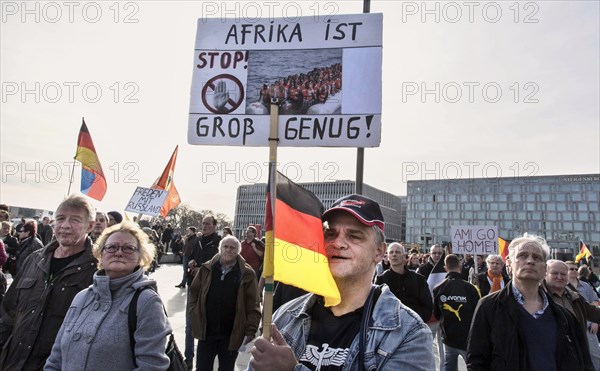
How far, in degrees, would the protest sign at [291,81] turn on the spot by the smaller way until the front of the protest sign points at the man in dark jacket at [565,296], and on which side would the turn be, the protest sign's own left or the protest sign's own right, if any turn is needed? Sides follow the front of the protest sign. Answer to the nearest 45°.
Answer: approximately 135° to the protest sign's own left

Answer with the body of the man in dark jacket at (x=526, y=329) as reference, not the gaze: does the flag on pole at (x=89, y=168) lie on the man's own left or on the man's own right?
on the man's own right

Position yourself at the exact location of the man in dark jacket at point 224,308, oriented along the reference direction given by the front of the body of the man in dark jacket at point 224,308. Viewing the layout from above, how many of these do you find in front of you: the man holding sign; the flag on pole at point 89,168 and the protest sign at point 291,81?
2

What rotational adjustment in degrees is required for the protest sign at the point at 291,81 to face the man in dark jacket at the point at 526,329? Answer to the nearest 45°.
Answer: approximately 90° to its left

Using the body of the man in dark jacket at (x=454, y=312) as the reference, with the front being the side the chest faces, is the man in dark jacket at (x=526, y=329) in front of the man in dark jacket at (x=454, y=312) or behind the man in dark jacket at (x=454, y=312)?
behind

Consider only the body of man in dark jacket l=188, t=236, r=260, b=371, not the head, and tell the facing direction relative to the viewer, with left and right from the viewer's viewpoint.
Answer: facing the viewer

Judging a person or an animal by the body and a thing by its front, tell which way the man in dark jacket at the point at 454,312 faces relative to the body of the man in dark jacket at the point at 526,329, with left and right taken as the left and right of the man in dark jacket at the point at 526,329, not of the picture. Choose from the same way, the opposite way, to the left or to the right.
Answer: the opposite way

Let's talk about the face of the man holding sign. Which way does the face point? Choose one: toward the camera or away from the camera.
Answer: toward the camera

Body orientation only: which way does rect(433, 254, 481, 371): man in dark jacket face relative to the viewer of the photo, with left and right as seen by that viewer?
facing away from the viewer

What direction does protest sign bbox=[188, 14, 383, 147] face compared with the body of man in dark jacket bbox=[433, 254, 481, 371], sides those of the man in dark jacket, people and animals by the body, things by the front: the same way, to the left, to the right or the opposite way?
the opposite way

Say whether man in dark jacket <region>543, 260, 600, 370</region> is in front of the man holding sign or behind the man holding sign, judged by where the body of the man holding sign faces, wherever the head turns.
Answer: behind

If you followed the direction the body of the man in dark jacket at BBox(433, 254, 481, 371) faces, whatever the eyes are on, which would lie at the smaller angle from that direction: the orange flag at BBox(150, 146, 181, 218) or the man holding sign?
the orange flag

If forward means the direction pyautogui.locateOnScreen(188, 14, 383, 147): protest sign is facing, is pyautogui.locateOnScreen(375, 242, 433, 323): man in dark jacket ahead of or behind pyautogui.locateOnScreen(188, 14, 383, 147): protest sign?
behind

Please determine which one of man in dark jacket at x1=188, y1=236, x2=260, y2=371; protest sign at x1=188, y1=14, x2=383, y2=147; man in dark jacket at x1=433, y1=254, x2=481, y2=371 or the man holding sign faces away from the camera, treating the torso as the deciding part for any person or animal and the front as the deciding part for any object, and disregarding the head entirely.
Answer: man in dark jacket at x1=433, y1=254, x2=481, y2=371

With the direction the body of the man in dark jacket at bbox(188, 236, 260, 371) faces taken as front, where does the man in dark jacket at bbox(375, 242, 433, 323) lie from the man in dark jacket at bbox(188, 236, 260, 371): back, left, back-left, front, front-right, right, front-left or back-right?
left

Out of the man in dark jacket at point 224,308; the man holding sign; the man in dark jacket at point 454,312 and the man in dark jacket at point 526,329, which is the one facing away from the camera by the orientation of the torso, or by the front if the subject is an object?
the man in dark jacket at point 454,312

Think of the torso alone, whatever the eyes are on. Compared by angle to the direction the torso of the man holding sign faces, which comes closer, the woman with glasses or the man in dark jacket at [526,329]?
the woman with glasses
